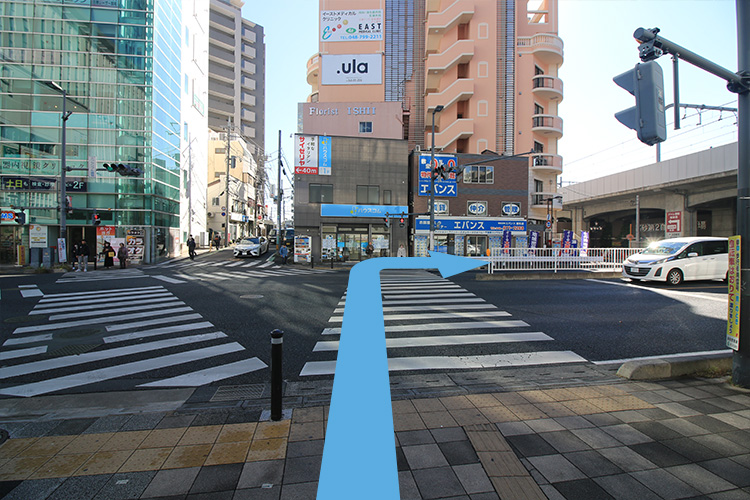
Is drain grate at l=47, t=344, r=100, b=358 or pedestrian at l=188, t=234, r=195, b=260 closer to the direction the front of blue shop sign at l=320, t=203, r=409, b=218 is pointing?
the drain grate

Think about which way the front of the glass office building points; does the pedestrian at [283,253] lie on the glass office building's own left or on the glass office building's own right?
on the glass office building's own left

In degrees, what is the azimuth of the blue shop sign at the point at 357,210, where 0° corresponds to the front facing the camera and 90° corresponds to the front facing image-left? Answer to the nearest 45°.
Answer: approximately 0°

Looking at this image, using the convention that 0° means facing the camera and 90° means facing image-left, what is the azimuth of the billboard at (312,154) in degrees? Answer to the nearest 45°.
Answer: approximately 0°

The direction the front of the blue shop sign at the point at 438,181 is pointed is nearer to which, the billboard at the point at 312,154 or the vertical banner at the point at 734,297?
the vertical banner
